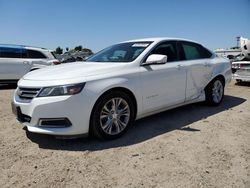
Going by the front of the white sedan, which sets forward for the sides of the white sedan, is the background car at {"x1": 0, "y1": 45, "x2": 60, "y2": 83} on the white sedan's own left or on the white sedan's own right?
on the white sedan's own right

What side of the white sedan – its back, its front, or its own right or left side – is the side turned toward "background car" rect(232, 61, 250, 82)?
back

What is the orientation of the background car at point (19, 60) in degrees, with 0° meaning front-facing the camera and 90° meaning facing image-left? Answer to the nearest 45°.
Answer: approximately 90°

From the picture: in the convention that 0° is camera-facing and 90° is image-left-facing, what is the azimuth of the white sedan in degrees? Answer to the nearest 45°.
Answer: approximately 45°
